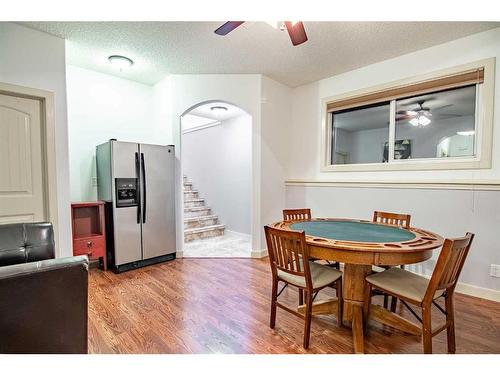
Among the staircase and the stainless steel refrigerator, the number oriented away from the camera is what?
0

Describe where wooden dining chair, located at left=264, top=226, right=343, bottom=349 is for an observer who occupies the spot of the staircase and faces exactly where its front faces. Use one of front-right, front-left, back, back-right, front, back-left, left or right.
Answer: front-right

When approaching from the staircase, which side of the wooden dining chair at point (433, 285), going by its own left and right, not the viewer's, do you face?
front

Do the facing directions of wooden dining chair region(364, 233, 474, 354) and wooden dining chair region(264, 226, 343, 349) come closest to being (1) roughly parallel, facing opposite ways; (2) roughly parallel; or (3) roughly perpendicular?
roughly perpendicular

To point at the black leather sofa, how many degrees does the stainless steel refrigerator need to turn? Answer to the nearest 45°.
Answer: approximately 45° to its right

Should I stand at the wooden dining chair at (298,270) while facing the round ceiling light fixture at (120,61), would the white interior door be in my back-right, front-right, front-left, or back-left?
front-left

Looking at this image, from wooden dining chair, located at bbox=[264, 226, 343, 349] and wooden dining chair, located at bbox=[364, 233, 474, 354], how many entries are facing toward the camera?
0

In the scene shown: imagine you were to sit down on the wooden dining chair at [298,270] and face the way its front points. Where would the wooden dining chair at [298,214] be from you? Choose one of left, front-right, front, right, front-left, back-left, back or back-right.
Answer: front-left

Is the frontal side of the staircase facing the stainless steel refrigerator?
no

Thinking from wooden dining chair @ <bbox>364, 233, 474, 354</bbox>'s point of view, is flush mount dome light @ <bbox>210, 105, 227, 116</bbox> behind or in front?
in front

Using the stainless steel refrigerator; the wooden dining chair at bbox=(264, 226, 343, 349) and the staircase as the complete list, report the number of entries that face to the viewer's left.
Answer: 0

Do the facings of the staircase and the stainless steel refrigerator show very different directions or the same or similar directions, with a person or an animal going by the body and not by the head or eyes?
same or similar directions

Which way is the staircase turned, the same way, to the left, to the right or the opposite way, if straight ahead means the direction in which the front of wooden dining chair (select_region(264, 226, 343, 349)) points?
to the right

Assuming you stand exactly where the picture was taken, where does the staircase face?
facing the viewer and to the right of the viewer
